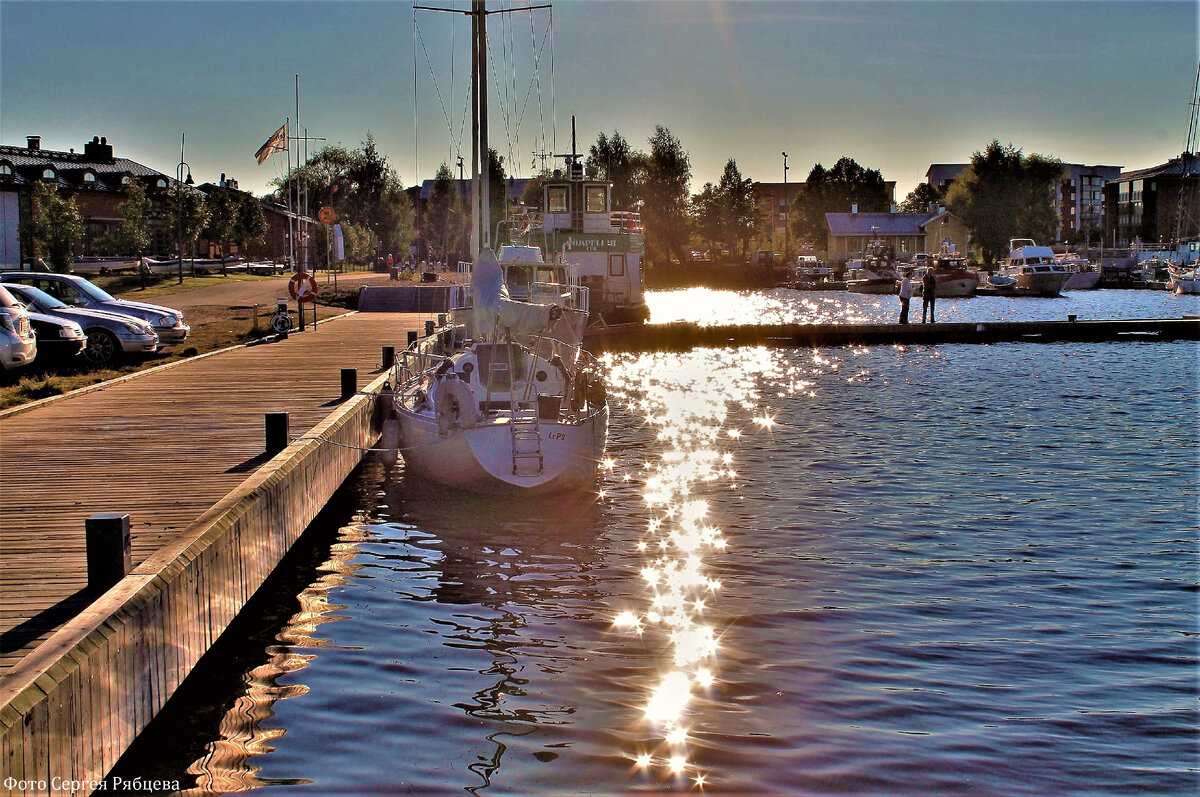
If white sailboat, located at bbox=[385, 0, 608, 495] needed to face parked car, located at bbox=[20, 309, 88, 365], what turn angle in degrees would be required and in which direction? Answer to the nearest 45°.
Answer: approximately 45° to its left

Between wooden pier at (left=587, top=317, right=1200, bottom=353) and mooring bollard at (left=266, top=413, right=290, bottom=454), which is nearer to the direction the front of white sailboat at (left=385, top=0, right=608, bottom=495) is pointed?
the wooden pier

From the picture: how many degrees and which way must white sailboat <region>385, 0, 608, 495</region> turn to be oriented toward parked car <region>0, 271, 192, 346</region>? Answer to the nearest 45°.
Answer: approximately 45° to its left

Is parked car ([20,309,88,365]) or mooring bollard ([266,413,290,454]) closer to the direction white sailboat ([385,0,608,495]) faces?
the parked car

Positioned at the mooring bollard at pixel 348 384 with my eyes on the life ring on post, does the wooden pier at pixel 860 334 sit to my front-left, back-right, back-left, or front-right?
front-right

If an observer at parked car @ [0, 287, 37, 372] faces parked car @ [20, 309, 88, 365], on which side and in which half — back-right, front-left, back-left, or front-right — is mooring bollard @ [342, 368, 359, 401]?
back-right

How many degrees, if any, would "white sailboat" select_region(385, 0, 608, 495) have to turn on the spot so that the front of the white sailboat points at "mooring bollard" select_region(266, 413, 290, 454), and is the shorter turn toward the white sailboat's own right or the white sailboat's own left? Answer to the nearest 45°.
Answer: approximately 135° to the white sailboat's own left

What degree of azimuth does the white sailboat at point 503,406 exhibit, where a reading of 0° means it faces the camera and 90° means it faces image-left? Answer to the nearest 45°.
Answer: approximately 180°

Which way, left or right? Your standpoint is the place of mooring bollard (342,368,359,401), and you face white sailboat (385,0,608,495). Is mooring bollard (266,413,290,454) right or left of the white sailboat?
right

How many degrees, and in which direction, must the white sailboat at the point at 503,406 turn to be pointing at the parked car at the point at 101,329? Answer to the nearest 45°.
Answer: approximately 45° to its left

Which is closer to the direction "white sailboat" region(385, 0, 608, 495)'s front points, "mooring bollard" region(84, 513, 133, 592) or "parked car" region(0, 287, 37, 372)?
the parked car
